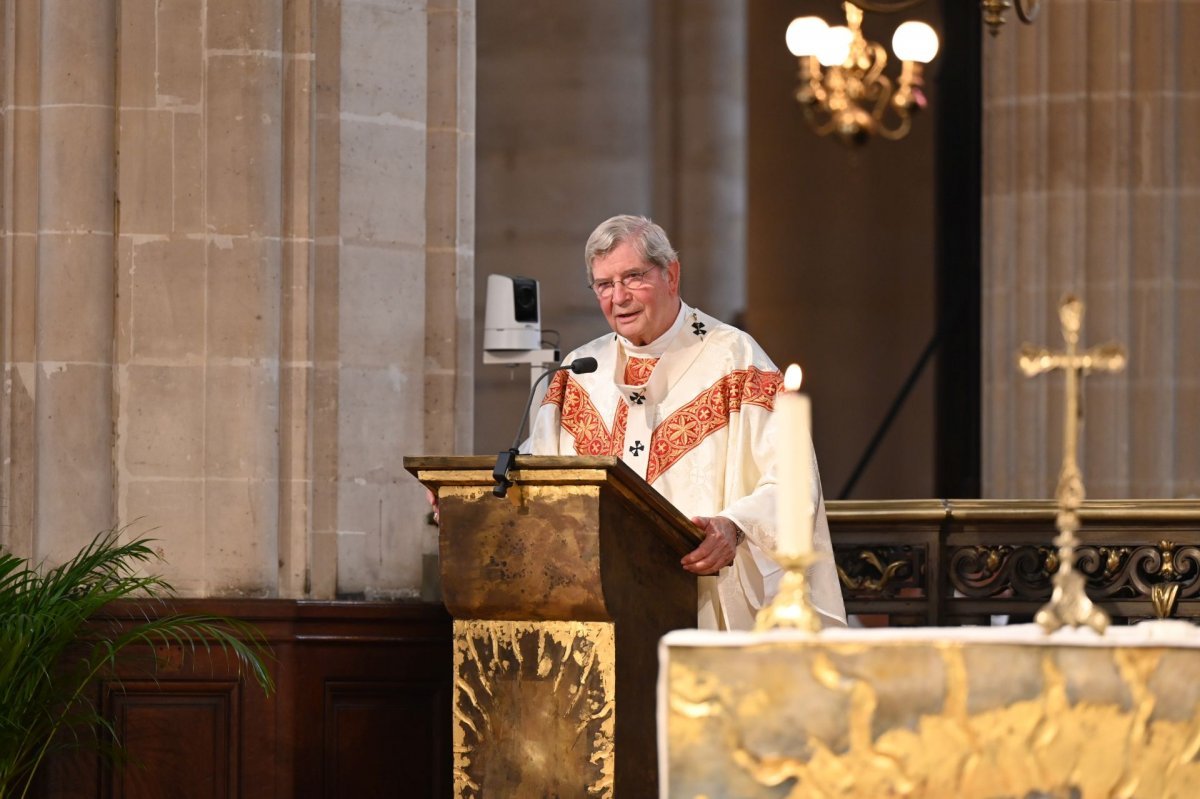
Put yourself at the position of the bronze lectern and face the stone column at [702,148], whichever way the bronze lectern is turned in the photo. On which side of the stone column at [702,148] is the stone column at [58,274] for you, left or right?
left

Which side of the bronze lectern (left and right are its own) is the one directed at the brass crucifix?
left

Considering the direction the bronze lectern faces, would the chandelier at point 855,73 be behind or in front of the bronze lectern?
behind

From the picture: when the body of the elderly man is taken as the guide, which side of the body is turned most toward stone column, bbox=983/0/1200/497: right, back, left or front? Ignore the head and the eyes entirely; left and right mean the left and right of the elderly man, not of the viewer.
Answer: back

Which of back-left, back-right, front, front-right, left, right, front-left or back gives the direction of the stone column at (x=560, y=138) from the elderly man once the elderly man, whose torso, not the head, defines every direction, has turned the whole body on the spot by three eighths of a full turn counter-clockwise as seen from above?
left

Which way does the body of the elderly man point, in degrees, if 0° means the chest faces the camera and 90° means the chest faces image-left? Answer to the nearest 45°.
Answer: approximately 45°

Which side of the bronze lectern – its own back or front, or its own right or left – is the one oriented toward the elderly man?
back
